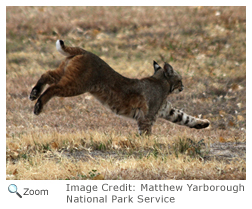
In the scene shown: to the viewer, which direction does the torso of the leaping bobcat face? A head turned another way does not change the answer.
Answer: to the viewer's right
